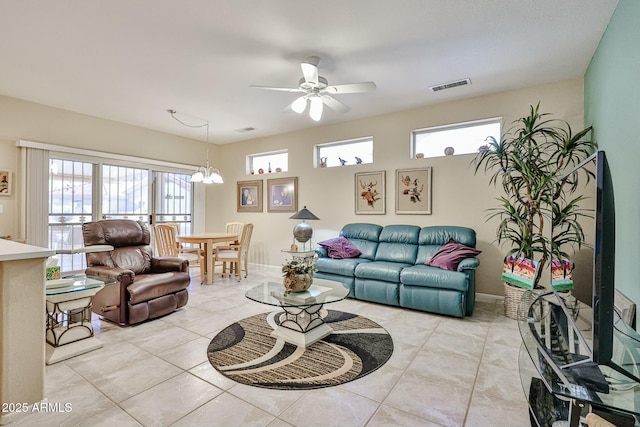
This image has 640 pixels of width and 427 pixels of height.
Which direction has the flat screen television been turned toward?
to the viewer's left

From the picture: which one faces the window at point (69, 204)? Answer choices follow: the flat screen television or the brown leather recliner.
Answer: the flat screen television

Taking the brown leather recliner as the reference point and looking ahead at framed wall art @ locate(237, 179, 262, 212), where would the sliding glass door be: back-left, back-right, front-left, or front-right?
front-left

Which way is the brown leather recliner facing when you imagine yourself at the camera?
facing the viewer and to the right of the viewer

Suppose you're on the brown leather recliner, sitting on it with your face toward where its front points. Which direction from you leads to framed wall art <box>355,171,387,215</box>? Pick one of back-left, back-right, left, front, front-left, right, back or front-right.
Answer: front-left

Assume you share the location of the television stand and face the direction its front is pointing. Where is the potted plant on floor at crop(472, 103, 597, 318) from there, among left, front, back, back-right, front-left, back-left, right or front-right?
right

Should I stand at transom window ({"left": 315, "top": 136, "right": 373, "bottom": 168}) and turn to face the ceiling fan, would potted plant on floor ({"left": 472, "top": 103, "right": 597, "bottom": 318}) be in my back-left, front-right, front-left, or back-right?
front-left

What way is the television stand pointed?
to the viewer's left

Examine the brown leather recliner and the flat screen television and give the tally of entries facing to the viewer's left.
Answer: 1

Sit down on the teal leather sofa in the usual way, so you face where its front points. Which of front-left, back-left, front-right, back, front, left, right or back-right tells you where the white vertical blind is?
front-right

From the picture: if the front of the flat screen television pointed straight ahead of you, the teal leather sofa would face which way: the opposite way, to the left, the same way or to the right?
to the left

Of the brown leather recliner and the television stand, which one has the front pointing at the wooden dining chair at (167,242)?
the television stand

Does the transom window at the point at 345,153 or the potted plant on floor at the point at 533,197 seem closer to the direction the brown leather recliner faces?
the potted plant on floor

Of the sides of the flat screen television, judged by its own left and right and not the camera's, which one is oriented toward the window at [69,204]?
front

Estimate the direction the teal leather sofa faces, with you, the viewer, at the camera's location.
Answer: facing the viewer and to the left of the viewer

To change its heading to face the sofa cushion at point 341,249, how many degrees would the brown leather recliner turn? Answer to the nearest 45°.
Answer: approximately 45° to its left

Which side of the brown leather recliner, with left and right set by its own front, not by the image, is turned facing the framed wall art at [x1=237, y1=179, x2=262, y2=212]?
left
